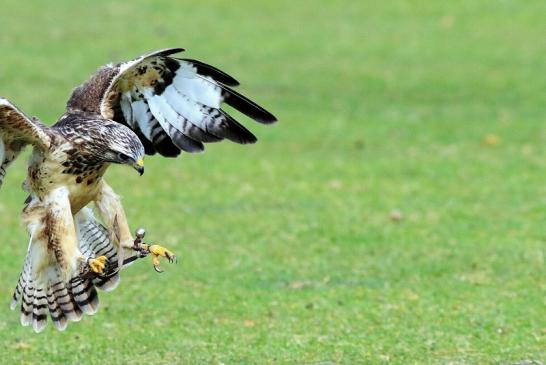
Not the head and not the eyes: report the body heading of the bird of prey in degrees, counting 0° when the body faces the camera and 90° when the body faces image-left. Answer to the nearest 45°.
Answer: approximately 315°
